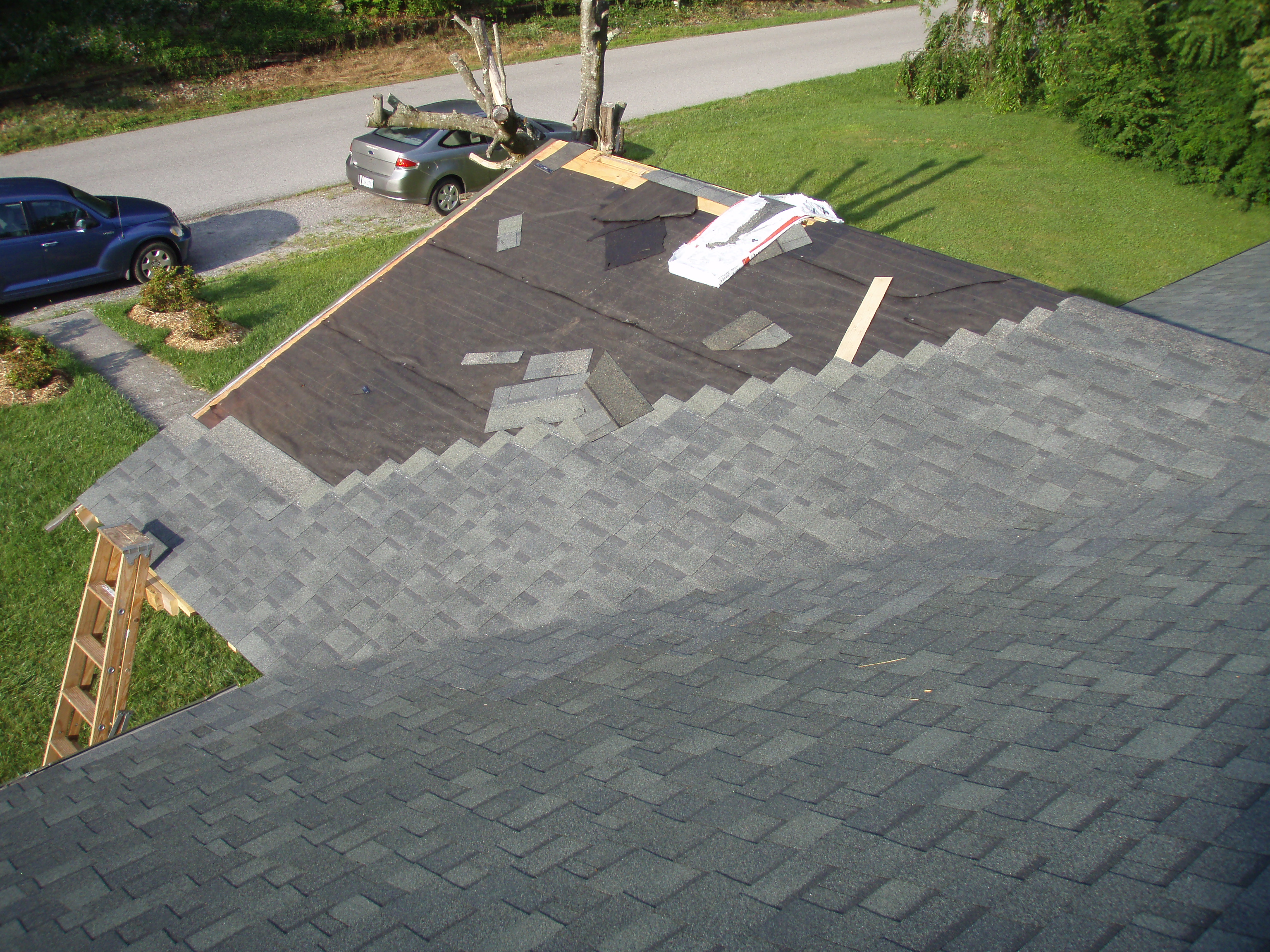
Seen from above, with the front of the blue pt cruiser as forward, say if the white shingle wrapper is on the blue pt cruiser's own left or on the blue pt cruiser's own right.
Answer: on the blue pt cruiser's own right

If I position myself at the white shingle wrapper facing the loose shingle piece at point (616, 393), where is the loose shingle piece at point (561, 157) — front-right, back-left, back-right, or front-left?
back-right

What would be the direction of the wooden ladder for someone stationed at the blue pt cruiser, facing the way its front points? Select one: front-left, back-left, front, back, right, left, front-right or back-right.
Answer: right

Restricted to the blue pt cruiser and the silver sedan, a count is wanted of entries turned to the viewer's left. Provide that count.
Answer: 0

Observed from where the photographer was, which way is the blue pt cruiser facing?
facing to the right of the viewer

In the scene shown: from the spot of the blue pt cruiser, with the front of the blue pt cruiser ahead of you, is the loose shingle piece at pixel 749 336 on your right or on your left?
on your right

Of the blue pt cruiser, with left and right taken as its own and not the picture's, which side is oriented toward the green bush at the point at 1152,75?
front

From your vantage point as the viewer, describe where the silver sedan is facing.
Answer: facing away from the viewer and to the right of the viewer

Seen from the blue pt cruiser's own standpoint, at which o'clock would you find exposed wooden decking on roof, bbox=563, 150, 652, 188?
The exposed wooden decking on roof is roughly at 2 o'clock from the blue pt cruiser.

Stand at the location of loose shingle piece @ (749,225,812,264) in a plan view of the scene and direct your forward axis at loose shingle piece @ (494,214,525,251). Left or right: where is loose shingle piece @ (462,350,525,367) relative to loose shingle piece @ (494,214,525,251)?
left

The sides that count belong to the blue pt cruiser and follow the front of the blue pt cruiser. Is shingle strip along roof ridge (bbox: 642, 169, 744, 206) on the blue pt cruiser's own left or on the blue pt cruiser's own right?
on the blue pt cruiser's own right

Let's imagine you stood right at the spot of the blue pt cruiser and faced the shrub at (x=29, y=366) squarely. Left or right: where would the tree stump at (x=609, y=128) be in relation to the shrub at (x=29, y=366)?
left

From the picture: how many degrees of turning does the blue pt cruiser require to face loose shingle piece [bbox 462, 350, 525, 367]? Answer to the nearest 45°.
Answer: approximately 90° to its right

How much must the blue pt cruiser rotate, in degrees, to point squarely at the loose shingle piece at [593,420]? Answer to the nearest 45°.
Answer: approximately 90° to its right

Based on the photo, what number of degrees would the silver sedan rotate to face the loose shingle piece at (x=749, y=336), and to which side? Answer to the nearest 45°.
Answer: approximately 135° to its right
